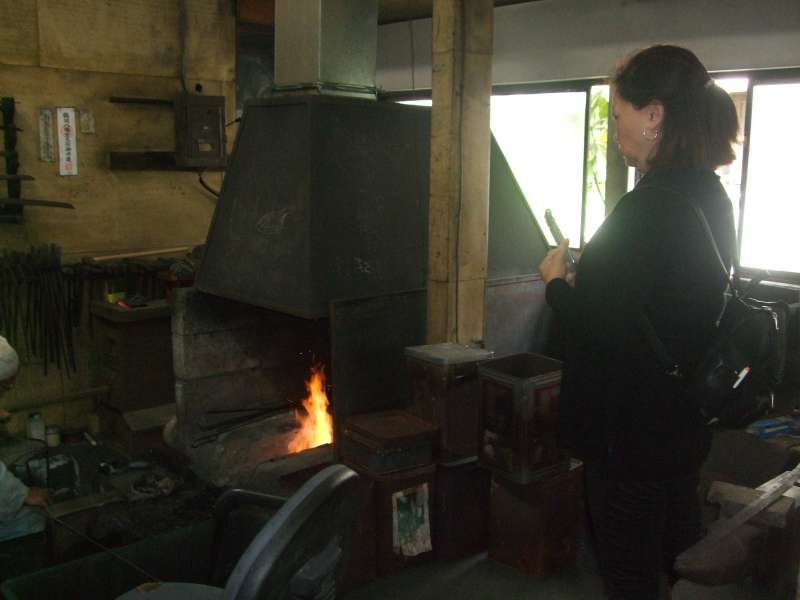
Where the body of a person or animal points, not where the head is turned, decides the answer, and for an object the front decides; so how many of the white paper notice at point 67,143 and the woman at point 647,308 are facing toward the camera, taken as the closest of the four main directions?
1

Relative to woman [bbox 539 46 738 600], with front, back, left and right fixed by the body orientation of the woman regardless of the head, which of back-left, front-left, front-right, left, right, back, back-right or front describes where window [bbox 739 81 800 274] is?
right

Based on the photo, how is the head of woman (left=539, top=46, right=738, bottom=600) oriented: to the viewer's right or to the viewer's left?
to the viewer's left

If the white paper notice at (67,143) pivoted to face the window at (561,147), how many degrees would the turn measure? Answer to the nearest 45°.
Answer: approximately 90° to its left

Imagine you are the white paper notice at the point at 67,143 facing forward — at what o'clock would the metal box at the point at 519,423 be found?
The metal box is roughly at 11 o'clock from the white paper notice.

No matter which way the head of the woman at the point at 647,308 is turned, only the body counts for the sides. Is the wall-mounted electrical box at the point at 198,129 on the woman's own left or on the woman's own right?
on the woman's own right

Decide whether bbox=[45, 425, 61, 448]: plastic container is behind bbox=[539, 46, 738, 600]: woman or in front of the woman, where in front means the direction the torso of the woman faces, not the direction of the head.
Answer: in front

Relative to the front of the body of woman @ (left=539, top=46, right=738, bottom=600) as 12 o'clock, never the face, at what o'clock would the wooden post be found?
The wooden post is roughly at 2 o'clock from the woman.

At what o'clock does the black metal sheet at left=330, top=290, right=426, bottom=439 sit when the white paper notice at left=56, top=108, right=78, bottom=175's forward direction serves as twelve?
The black metal sheet is roughly at 11 o'clock from the white paper notice.

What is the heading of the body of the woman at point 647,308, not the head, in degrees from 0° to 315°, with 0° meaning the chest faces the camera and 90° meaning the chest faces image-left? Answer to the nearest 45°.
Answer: approximately 90°
